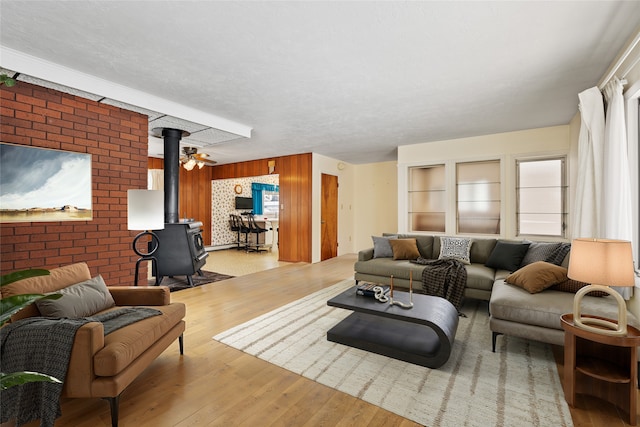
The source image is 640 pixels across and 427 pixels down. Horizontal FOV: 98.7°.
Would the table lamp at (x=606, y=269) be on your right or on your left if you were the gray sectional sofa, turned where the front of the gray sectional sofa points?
on your left

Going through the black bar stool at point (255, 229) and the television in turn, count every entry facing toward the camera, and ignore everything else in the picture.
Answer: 1

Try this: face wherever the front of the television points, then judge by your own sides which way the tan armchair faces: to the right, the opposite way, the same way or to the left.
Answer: to the left

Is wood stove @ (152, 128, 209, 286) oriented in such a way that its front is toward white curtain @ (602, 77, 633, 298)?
yes

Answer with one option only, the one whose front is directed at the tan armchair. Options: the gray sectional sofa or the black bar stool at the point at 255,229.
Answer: the gray sectional sofa

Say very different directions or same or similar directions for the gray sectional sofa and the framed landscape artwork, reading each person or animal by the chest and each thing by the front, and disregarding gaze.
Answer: very different directions

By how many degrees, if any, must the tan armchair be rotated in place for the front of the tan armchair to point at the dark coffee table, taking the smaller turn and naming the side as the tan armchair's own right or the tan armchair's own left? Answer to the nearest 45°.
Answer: approximately 45° to the tan armchair's own left

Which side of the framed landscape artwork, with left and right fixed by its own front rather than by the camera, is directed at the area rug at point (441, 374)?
front

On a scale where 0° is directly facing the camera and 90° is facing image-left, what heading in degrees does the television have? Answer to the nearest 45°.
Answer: approximately 0°

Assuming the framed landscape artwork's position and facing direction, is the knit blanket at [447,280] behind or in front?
in front

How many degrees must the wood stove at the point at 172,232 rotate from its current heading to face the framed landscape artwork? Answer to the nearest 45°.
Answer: approximately 90° to its right
